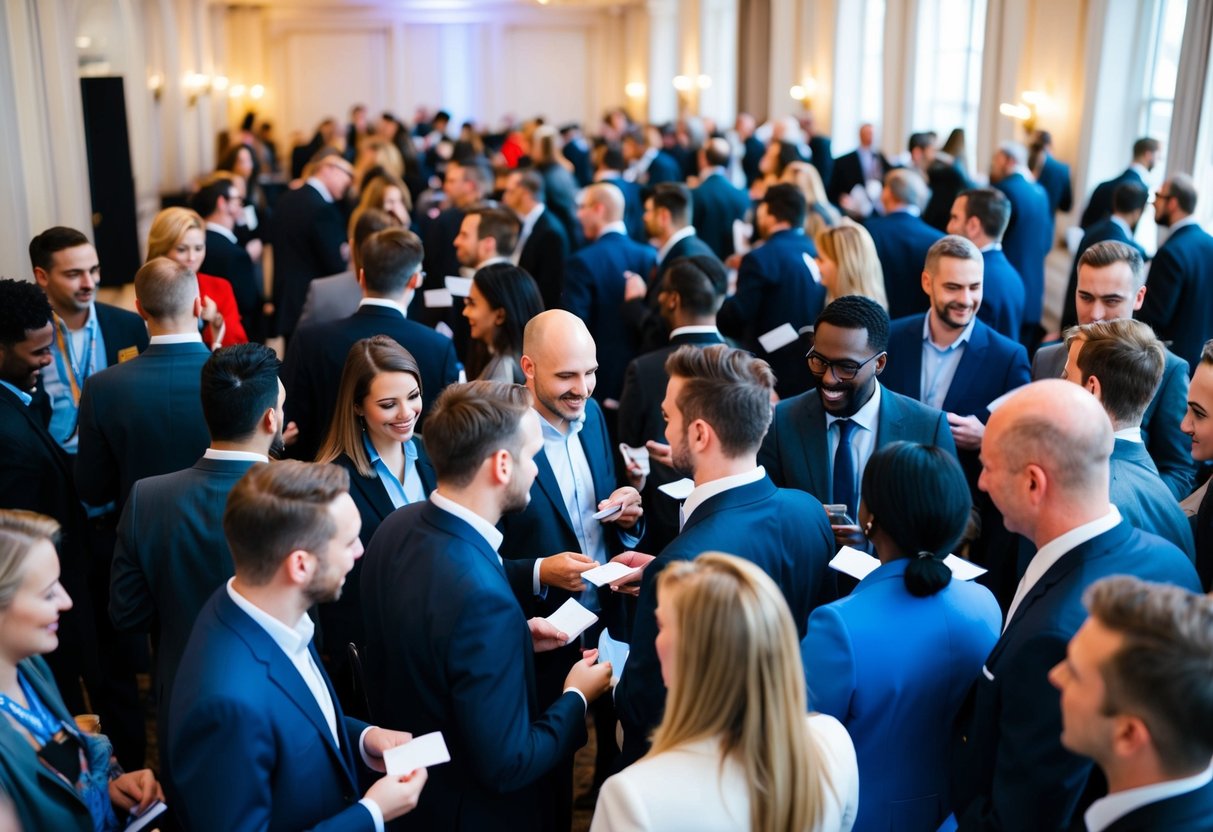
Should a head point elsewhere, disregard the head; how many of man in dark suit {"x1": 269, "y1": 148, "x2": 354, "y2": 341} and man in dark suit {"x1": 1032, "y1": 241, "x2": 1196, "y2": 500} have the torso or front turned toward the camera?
1

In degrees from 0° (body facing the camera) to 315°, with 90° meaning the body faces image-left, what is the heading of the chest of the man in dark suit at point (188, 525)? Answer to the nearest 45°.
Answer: approximately 225°

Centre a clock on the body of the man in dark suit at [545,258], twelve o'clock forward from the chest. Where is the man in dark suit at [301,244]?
the man in dark suit at [301,244] is roughly at 1 o'clock from the man in dark suit at [545,258].

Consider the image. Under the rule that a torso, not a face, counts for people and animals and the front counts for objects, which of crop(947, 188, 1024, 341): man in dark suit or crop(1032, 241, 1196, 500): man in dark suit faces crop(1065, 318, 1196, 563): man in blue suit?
crop(1032, 241, 1196, 500): man in dark suit

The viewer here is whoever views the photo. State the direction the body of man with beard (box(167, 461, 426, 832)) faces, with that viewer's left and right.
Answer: facing to the right of the viewer

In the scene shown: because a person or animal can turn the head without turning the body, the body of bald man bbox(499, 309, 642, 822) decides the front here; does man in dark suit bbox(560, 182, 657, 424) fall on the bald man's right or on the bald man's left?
on the bald man's left

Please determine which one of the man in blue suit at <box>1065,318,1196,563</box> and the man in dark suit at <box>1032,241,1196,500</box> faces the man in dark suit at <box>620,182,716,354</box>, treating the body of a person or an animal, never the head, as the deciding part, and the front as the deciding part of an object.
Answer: the man in blue suit at <box>1065,318,1196,563</box>

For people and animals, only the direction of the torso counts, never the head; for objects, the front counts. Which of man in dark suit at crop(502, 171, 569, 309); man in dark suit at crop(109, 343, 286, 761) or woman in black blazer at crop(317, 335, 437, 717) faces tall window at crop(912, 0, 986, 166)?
man in dark suit at crop(109, 343, 286, 761)

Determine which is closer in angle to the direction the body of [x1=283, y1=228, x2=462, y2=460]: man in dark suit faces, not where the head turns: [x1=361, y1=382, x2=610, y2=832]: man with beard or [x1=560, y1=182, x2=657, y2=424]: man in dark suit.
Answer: the man in dark suit

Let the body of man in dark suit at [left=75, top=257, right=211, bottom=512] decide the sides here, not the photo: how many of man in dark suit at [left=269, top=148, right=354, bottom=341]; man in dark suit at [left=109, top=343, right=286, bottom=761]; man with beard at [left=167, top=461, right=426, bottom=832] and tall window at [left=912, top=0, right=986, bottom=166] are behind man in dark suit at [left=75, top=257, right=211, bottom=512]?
2

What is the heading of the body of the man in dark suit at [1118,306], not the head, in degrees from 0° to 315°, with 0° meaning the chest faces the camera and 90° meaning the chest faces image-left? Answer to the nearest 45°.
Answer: approximately 0°
